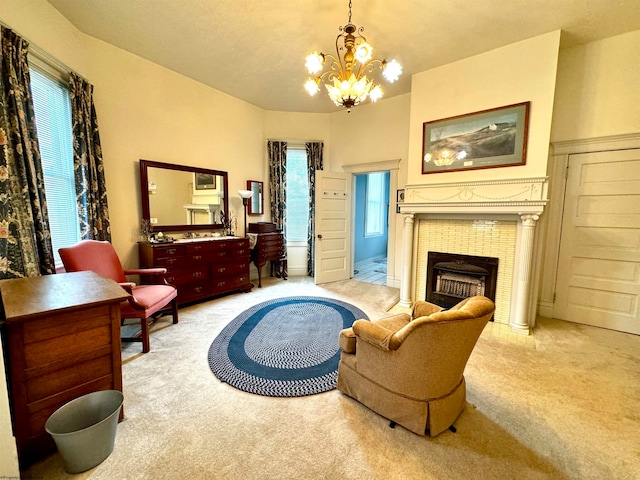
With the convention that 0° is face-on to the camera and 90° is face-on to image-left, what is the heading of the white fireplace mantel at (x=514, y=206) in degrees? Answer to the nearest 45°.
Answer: approximately 45°

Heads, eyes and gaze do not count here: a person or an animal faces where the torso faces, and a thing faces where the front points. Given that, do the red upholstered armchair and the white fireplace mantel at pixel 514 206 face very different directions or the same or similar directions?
very different directions

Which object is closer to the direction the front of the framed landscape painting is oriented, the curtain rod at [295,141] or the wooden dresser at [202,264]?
the wooden dresser

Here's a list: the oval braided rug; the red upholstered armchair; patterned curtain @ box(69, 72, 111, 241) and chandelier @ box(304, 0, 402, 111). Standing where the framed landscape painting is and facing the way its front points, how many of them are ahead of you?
4

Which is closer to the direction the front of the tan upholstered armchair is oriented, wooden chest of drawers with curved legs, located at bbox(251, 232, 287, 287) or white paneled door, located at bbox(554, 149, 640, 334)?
the wooden chest of drawers with curved legs

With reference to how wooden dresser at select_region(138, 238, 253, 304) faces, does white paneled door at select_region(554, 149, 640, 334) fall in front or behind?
in front

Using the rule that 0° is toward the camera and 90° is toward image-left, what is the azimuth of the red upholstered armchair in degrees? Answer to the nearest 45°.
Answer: approximately 315°

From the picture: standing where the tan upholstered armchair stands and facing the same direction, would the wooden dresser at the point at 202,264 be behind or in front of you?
in front

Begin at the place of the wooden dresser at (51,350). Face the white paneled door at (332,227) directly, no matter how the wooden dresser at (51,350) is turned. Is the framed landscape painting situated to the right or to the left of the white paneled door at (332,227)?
right
